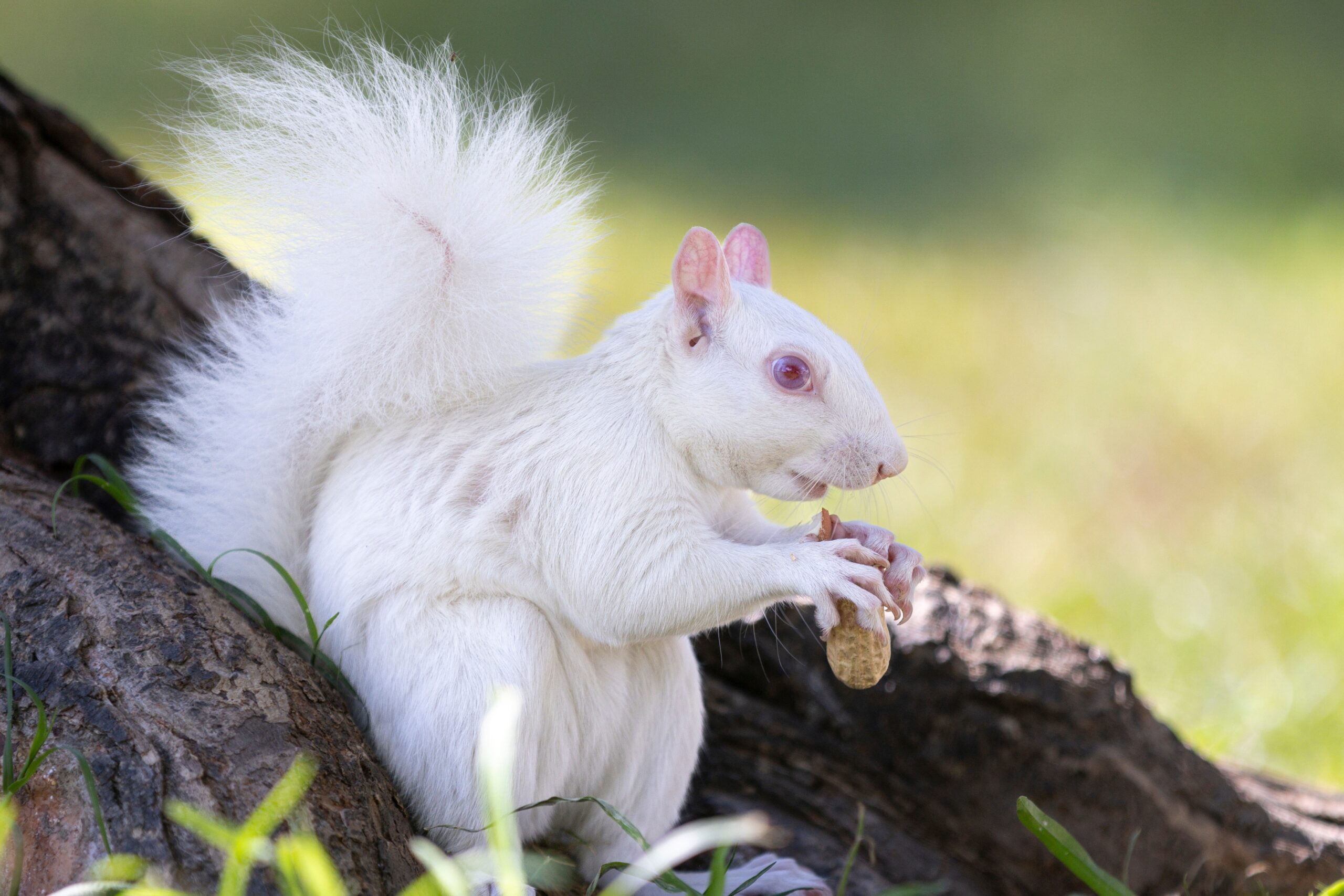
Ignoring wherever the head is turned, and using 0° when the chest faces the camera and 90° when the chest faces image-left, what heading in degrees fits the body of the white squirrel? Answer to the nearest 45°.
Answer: approximately 270°

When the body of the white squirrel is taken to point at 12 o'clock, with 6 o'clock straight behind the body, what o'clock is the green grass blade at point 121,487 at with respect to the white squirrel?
The green grass blade is roughly at 7 o'clock from the white squirrel.

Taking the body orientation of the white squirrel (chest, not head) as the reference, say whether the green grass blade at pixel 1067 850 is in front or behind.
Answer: in front
